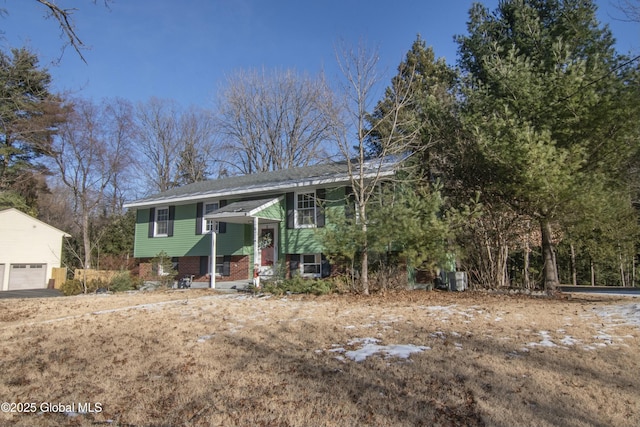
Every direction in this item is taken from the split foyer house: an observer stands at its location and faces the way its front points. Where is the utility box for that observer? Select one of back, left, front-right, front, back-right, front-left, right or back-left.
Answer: left

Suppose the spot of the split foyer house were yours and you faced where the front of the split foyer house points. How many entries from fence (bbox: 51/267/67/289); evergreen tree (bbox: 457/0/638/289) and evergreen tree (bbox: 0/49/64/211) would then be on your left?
1

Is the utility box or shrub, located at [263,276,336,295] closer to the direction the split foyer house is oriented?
the shrub

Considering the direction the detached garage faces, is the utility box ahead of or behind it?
ahead

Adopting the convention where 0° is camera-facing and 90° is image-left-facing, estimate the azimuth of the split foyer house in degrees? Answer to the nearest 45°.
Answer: approximately 45°

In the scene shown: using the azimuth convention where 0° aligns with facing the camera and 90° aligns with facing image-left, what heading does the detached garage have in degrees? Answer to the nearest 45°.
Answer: approximately 0°

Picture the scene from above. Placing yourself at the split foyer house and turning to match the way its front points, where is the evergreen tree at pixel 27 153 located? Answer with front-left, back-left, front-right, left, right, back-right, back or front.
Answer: right

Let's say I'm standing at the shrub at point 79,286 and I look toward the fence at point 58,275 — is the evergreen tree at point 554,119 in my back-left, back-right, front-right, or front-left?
back-right

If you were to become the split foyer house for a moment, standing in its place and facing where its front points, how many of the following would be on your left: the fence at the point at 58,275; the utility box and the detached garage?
1

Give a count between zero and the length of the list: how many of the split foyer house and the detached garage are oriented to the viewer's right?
0
